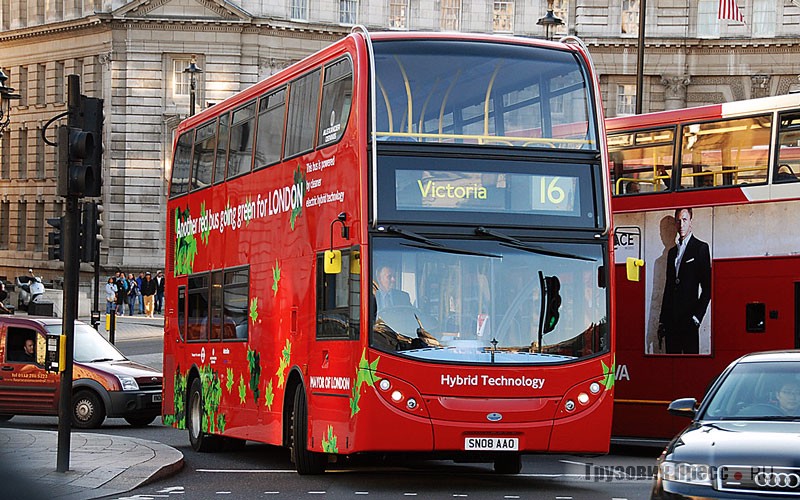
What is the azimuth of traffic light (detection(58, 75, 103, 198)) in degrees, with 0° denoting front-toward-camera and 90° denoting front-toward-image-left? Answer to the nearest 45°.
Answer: approximately 315°

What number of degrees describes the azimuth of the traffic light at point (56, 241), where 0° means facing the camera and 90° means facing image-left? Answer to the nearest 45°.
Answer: approximately 90°

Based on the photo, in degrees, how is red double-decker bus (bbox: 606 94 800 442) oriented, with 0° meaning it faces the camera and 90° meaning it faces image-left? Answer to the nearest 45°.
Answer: approximately 270°

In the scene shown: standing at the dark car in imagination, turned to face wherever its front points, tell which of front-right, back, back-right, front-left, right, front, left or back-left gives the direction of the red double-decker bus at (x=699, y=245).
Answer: back

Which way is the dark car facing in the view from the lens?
facing the viewer
